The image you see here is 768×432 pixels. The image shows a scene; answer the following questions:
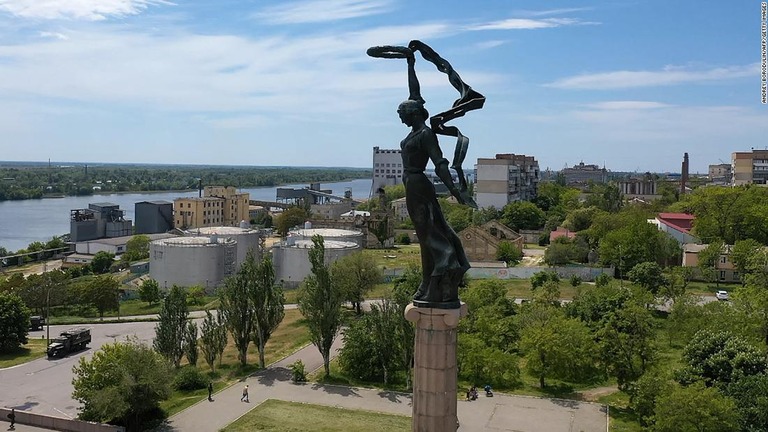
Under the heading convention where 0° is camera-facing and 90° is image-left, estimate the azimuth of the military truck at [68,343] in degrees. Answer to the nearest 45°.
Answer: approximately 45°

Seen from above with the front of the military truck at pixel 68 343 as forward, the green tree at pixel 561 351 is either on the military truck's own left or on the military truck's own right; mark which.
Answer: on the military truck's own left

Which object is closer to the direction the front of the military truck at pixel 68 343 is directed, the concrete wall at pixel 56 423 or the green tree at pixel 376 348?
the concrete wall

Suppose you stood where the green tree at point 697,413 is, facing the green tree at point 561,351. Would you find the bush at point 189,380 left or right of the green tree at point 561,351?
left

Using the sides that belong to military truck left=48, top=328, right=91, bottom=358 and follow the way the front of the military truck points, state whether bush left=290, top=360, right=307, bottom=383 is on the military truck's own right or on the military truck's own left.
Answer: on the military truck's own left

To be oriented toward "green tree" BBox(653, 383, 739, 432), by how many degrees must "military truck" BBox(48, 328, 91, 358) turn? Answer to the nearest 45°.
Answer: approximately 90° to its left
